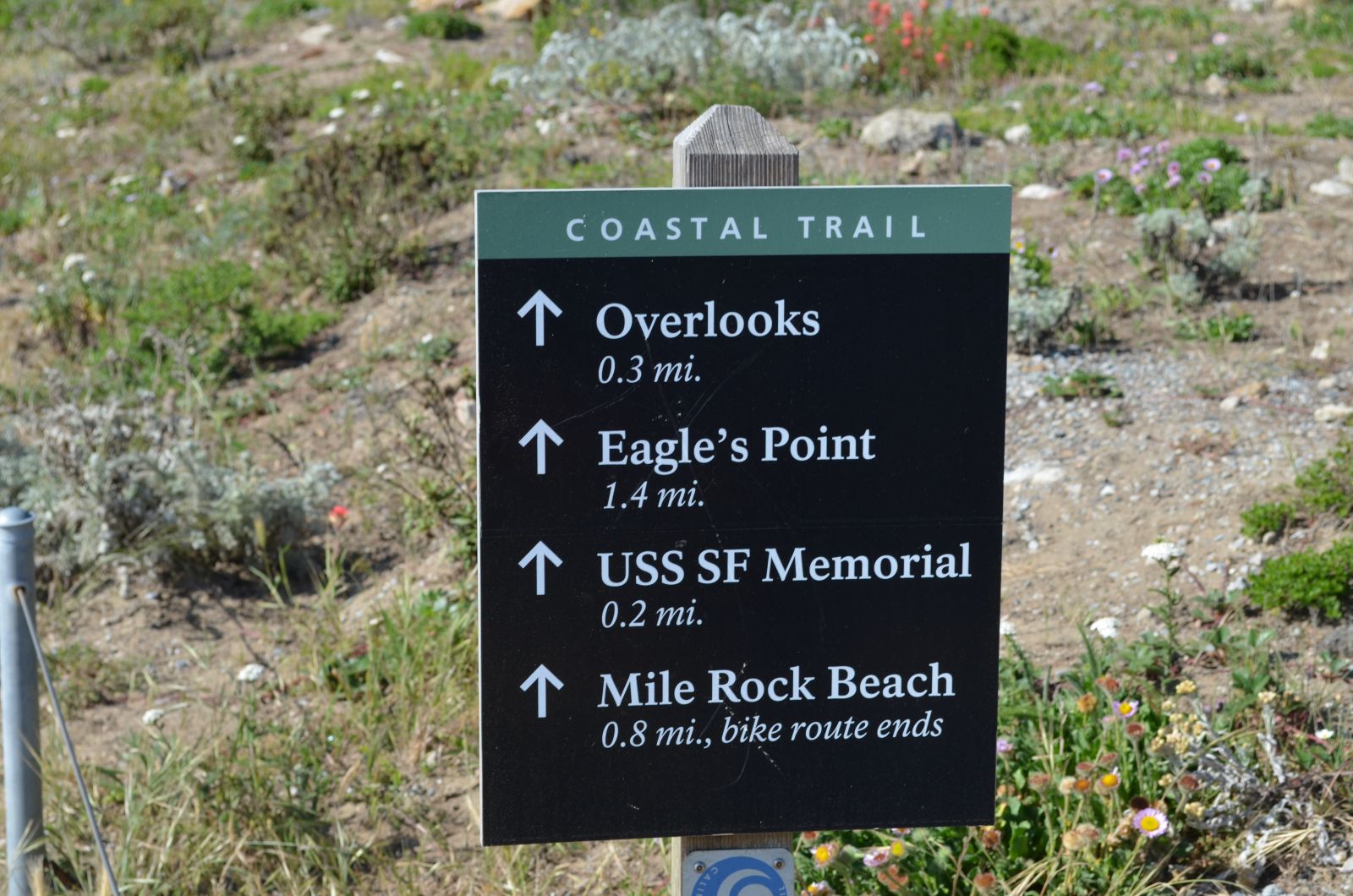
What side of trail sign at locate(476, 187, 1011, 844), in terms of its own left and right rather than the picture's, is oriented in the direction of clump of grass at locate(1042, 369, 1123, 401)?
back

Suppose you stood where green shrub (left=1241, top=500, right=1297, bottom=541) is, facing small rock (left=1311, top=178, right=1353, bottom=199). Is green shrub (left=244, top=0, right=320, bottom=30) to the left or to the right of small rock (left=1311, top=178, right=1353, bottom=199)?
left

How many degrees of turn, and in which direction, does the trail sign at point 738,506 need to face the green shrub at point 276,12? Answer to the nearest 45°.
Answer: approximately 180°

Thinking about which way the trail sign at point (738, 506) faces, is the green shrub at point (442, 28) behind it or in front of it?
behind

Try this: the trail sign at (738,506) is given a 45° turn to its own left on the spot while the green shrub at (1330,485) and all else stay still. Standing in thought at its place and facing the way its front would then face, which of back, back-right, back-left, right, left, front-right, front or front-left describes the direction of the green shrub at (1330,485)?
left

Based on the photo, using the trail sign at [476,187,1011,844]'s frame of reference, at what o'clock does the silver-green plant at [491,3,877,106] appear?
The silver-green plant is roughly at 6 o'clock from the trail sign.

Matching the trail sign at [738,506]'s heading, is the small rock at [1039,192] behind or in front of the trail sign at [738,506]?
behind

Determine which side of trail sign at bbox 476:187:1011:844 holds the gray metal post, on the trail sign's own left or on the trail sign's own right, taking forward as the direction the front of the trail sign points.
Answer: on the trail sign's own right

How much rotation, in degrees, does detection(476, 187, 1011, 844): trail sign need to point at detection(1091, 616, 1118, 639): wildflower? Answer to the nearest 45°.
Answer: approximately 135° to its left

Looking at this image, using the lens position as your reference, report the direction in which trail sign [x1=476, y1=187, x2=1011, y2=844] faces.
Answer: facing the viewer
